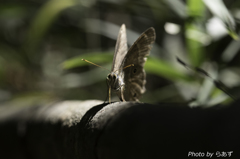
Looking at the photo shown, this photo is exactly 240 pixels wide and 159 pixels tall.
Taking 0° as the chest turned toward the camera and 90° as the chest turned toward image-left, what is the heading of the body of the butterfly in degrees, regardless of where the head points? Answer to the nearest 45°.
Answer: approximately 45°
